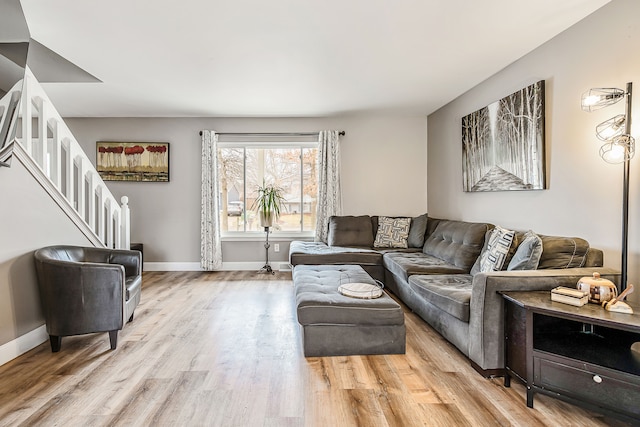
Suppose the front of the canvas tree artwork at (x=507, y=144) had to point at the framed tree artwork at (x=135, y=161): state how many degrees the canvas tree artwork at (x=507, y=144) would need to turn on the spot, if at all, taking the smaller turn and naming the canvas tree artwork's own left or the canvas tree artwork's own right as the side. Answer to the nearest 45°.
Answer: approximately 45° to the canvas tree artwork's own right

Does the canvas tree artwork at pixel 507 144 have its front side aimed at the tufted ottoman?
yes

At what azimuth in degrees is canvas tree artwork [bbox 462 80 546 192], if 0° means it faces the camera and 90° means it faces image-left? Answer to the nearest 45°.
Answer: approximately 45°

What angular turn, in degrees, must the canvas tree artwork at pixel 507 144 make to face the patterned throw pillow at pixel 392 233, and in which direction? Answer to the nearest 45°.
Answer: approximately 90° to its right

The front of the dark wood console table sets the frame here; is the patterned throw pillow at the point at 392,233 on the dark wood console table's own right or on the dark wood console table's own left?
on the dark wood console table's own right

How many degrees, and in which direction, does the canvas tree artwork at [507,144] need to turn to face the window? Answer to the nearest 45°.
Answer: approximately 45° to its right

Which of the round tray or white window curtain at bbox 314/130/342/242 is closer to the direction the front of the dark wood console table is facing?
the round tray

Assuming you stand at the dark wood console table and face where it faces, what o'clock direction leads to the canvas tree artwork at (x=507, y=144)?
The canvas tree artwork is roughly at 4 o'clock from the dark wood console table.

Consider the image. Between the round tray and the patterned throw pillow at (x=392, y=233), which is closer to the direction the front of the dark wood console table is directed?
the round tray

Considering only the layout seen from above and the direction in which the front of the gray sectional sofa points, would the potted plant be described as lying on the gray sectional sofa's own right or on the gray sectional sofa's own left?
on the gray sectional sofa's own right

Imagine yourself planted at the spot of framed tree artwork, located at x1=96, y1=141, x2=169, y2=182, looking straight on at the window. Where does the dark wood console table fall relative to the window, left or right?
right

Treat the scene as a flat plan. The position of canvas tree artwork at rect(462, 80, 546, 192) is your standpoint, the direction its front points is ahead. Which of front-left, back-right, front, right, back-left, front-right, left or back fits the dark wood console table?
front-left
